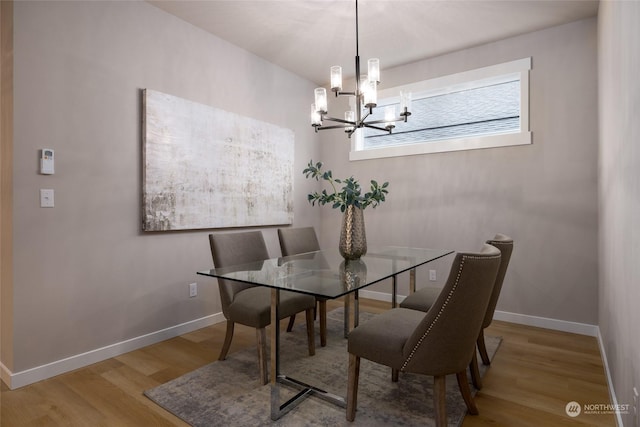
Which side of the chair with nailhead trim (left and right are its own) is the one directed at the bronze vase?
front

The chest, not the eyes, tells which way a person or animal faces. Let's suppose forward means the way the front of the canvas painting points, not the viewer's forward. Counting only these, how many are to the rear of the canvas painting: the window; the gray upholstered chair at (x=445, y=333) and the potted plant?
0

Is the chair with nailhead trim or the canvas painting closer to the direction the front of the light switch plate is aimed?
the chair with nailhead trim

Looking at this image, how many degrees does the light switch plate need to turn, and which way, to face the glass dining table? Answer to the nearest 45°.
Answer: approximately 45° to its left

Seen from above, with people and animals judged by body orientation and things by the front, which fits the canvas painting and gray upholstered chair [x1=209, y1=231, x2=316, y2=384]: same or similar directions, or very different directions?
same or similar directions

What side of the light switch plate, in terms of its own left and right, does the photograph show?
front

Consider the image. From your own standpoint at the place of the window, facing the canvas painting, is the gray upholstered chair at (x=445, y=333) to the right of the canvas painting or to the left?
left

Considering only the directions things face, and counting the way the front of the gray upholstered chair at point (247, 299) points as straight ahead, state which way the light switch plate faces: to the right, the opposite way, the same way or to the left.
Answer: the same way

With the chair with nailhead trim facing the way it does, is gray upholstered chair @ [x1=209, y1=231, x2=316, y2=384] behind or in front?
in front

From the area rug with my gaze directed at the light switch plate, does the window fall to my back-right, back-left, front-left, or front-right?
back-right

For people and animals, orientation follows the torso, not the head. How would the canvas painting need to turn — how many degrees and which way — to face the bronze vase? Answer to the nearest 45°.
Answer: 0° — it already faces it

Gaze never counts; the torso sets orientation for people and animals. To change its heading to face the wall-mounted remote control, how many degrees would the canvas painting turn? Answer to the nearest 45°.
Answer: approximately 90° to its right

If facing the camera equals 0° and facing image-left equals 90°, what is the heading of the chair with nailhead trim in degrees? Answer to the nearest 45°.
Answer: approximately 90°

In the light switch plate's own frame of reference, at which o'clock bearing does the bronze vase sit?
The bronze vase is roughly at 10 o'clock from the light switch plate.

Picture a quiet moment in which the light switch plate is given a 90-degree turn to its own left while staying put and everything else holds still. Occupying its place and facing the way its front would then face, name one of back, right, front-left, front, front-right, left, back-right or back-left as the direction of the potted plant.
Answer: front-right

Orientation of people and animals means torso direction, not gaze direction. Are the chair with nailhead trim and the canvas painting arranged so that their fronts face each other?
yes

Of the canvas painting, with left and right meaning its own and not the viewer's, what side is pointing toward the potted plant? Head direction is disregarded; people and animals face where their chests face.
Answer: front

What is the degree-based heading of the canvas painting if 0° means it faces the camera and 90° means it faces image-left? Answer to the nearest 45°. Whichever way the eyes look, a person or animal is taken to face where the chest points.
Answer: approximately 315°
